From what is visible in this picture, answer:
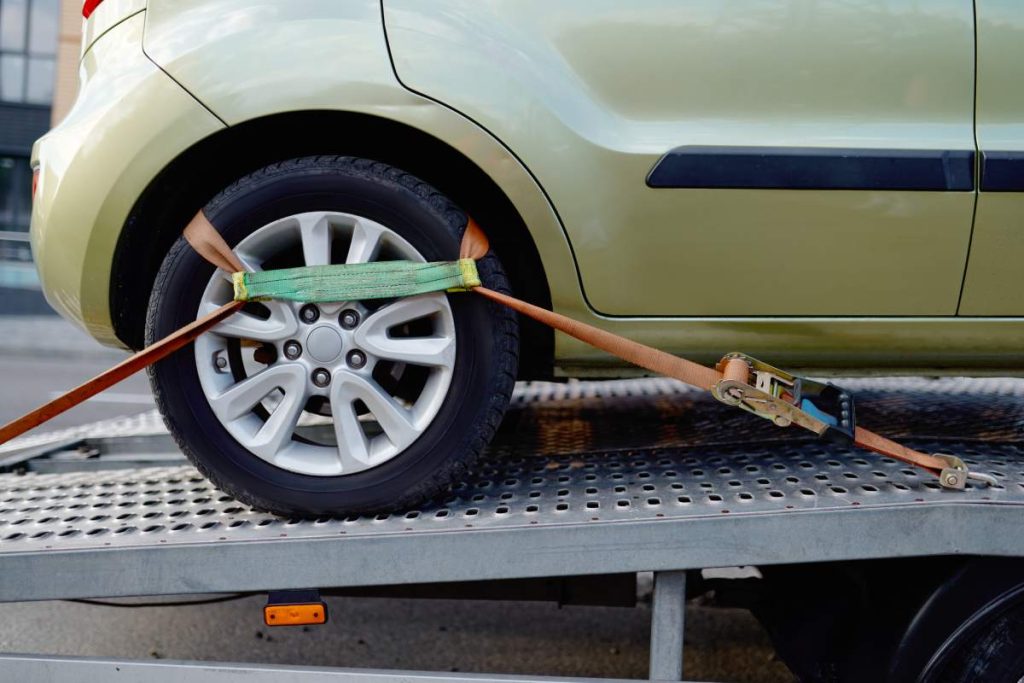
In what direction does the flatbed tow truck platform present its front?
to the viewer's right

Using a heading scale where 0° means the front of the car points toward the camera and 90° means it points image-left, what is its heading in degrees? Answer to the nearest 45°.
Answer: approximately 270°

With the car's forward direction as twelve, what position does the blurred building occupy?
The blurred building is roughly at 8 o'clock from the car.

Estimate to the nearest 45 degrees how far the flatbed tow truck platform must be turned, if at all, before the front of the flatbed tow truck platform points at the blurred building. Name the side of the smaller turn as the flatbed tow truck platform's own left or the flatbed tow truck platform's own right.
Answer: approximately 135° to the flatbed tow truck platform's own left
